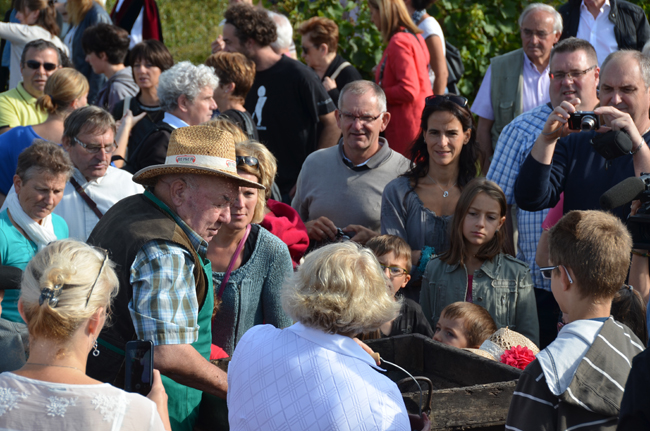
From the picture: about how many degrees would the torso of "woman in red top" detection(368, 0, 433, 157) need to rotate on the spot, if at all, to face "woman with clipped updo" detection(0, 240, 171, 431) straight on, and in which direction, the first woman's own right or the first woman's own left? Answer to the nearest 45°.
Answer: approximately 90° to the first woman's own left

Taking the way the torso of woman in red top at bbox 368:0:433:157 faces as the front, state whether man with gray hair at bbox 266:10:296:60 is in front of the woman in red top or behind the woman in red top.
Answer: in front

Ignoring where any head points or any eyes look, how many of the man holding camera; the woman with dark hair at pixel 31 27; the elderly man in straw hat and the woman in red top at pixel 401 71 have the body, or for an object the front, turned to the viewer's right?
1

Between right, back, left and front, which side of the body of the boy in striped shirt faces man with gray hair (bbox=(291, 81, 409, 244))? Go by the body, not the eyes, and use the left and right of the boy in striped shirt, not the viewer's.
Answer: front

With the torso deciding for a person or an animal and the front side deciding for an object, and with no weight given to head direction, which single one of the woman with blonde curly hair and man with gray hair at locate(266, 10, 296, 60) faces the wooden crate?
the woman with blonde curly hair

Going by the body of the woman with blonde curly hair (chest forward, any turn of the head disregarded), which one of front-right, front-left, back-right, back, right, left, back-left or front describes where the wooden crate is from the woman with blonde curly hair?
front

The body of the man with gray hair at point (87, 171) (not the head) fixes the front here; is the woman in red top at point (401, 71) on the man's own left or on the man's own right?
on the man's own left

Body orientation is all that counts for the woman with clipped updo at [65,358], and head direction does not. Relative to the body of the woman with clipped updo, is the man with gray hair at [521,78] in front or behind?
in front

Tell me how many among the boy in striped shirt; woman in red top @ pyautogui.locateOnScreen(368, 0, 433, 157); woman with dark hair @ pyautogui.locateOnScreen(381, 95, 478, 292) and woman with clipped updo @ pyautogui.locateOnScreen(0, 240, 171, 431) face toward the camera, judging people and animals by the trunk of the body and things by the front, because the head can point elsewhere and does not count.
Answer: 1

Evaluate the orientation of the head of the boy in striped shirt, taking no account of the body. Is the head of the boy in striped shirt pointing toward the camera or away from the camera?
away from the camera

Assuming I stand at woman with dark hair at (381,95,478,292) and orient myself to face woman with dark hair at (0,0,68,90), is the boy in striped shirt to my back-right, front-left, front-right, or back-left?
back-left

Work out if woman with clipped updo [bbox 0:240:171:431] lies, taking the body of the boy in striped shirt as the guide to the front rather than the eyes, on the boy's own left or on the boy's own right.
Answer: on the boy's own left
